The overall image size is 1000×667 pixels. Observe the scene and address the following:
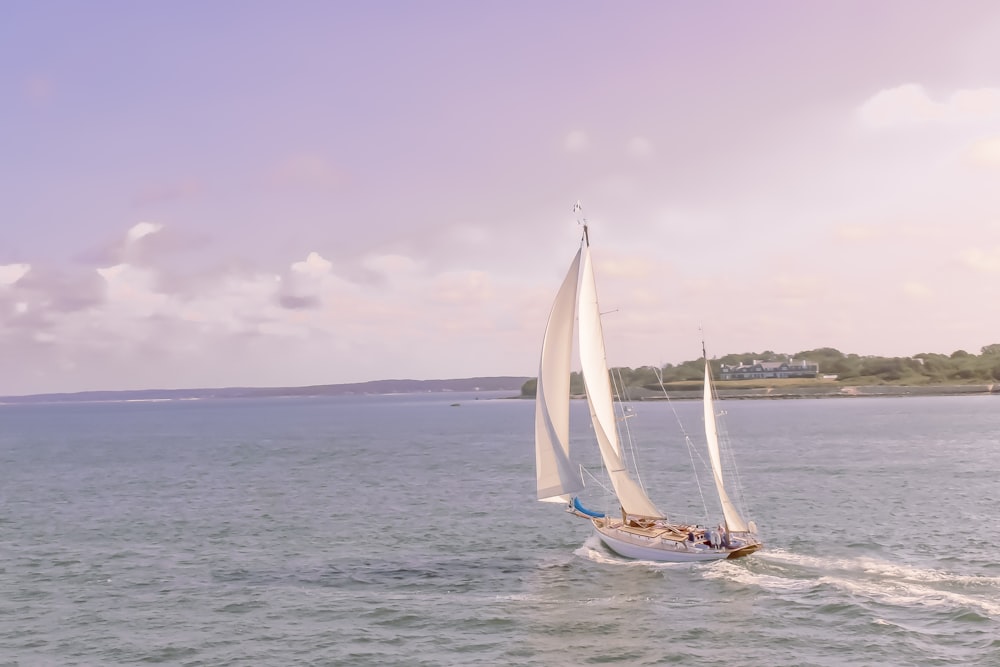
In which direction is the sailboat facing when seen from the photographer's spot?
facing away from the viewer and to the left of the viewer
